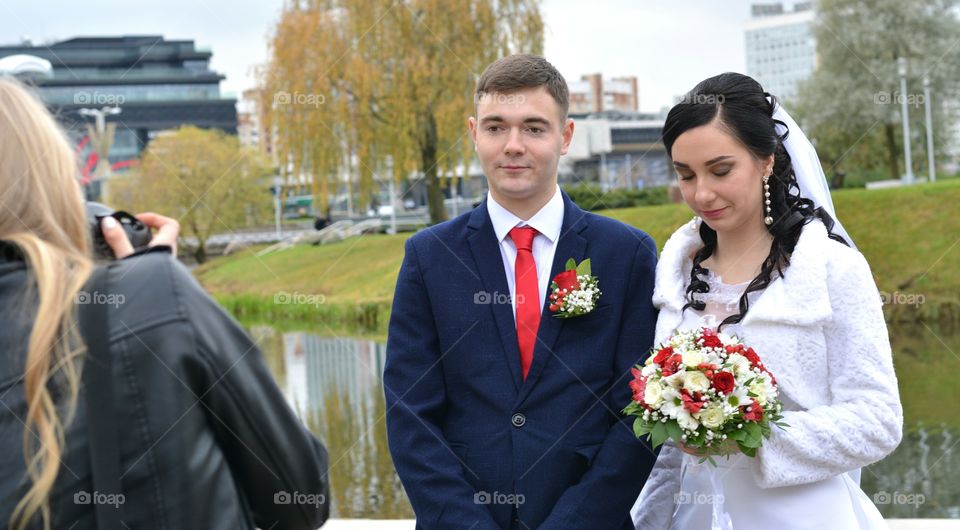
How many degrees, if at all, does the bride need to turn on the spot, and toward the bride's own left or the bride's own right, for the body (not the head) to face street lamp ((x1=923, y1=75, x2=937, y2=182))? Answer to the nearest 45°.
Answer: approximately 135° to the bride's own right

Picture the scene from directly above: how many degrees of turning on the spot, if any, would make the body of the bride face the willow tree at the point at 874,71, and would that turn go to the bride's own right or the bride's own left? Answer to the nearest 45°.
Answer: approximately 135° to the bride's own right

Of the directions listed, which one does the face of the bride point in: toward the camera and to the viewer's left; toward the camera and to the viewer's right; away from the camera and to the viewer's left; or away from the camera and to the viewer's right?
toward the camera and to the viewer's left

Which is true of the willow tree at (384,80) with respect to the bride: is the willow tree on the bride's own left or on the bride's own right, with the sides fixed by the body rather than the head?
on the bride's own right

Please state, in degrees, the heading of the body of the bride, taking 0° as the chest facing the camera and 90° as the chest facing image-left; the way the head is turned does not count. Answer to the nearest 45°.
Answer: approximately 45°
